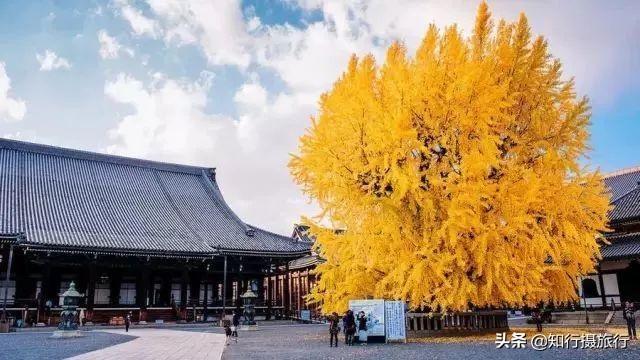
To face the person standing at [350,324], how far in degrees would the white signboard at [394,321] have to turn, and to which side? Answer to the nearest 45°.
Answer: approximately 90° to its right

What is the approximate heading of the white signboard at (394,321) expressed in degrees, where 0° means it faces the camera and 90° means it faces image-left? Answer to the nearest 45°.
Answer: approximately 0°

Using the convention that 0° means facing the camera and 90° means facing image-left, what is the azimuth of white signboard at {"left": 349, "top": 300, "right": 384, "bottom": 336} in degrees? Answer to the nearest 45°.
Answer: approximately 0°

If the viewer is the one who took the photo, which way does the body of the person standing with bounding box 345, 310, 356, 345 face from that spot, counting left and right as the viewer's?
facing away from the viewer

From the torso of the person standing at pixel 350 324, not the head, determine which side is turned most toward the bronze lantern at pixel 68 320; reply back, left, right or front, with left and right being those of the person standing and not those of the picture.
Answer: left

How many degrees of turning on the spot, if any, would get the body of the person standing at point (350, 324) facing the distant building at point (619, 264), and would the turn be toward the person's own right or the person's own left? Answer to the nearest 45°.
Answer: approximately 45° to the person's own right

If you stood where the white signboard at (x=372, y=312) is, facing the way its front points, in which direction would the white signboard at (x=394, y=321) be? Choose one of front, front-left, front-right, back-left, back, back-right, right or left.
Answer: left

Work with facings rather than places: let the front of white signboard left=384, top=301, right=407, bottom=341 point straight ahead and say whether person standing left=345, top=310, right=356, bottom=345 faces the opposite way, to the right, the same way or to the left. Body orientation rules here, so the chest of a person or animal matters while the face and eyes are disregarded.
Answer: the opposite way

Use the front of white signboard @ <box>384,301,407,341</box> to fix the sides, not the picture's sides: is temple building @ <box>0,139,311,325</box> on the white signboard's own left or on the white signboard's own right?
on the white signboard's own right

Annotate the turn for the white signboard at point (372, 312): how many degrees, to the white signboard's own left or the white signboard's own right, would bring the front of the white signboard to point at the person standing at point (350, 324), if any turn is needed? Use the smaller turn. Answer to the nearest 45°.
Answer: approximately 45° to the white signboard's own right

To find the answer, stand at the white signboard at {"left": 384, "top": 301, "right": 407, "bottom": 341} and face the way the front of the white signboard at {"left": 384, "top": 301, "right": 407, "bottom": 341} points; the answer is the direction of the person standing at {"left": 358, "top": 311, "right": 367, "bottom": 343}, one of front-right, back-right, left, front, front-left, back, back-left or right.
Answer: right
